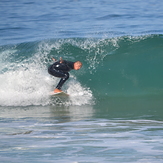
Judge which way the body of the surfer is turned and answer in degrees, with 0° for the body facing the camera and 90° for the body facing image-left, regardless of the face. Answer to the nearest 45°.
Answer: approximately 270°
